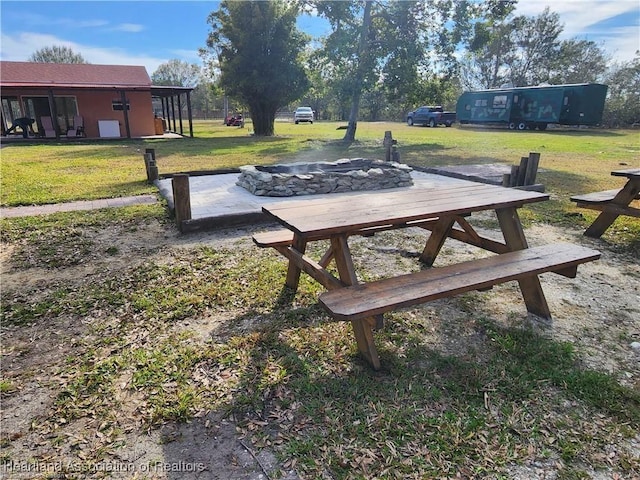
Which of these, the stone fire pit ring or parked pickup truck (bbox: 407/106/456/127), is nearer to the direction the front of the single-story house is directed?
the stone fire pit ring

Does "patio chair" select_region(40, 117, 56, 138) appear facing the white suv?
no

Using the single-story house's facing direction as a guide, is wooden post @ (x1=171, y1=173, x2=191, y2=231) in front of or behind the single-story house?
in front

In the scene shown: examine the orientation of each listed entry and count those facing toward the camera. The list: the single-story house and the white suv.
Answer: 2

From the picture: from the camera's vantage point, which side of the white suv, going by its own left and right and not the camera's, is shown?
front

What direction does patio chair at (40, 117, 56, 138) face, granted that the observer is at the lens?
facing the viewer and to the right of the viewer

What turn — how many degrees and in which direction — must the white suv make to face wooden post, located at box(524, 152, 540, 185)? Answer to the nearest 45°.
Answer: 0° — it already faces it

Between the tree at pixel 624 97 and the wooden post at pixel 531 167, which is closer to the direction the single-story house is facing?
the wooden post

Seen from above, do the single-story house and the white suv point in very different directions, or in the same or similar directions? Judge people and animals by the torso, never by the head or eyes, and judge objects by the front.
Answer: same or similar directions

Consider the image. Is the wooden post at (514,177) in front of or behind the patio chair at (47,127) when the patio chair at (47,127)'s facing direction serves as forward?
in front

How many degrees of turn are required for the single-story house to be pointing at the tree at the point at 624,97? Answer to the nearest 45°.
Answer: approximately 90° to its left

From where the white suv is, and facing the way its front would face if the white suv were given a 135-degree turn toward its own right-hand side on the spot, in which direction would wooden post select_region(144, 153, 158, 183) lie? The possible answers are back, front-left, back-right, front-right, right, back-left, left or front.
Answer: back-left

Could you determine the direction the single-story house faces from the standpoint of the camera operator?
facing the viewer

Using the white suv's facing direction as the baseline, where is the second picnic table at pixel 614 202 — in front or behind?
in front

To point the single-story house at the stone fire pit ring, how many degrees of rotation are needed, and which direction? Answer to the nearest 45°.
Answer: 0° — it already faces it

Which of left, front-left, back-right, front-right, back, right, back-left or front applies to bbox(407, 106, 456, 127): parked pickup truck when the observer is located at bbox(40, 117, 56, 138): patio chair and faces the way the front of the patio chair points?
front-left
